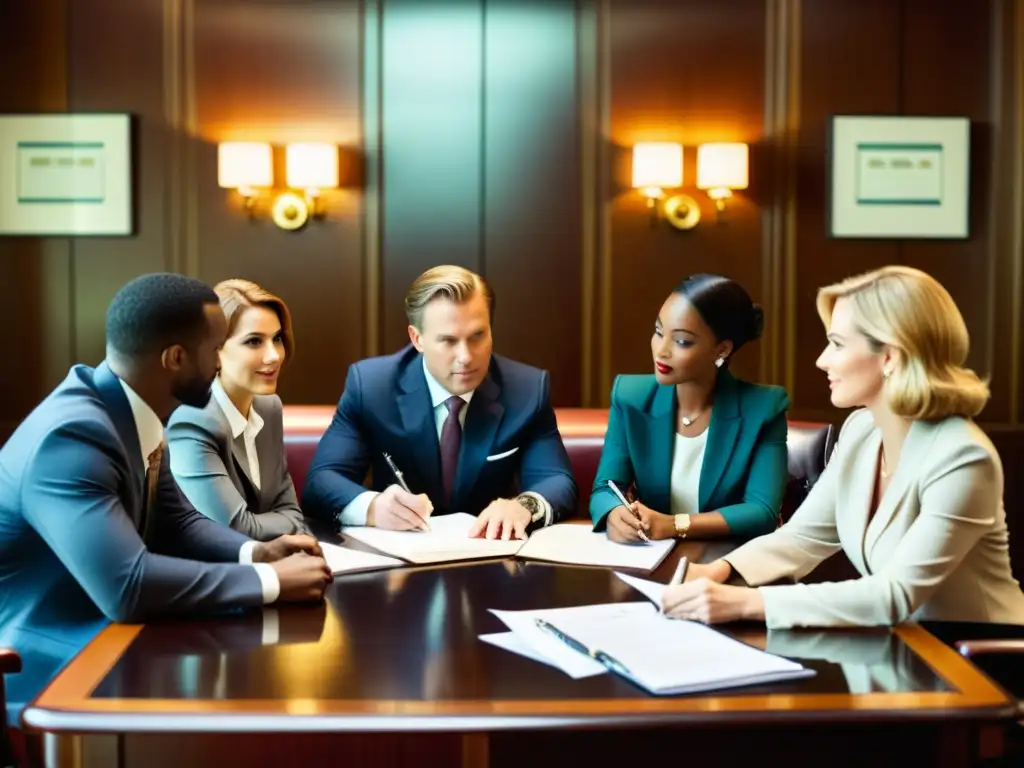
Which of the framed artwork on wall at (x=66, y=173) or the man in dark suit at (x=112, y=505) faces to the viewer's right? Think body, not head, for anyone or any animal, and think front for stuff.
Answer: the man in dark suit

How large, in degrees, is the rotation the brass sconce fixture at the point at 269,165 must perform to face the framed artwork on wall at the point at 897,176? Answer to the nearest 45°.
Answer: approximately 90° to its left

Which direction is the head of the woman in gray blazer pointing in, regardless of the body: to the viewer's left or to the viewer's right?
to the viewer's right

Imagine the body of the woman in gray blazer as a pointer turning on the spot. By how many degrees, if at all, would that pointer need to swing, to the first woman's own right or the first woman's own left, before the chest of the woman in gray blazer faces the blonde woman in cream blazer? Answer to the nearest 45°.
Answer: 0° — they already face them

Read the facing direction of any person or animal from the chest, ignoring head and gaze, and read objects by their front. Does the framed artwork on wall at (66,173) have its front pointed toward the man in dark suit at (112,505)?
yes

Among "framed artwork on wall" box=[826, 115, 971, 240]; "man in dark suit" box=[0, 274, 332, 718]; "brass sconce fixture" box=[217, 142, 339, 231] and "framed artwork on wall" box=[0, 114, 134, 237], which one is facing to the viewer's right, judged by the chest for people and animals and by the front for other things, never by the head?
the man in dark suit

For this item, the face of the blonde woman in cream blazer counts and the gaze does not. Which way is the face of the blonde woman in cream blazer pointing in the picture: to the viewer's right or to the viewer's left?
to the viewer's left

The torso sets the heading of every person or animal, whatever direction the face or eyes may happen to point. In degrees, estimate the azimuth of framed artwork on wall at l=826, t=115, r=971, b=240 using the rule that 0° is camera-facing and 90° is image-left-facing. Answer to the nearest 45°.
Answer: approximately 0°
